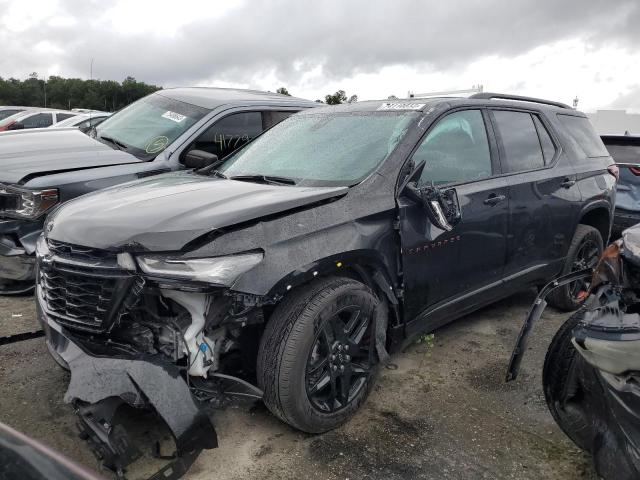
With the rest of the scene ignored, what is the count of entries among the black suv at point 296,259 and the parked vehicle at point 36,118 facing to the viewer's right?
0

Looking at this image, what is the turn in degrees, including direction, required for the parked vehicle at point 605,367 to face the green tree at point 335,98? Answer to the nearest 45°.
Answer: approximately 90° to its right

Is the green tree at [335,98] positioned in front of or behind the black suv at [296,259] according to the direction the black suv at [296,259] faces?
behind

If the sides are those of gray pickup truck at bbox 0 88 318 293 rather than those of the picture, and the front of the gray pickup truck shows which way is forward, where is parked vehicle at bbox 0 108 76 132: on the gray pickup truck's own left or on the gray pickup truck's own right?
on the gray pickup truck's own right

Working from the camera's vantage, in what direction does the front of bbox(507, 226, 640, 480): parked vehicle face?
facing the viewer and to the left of the viewer

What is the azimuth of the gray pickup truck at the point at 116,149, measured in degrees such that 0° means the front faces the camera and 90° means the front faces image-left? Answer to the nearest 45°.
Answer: approximately 45°

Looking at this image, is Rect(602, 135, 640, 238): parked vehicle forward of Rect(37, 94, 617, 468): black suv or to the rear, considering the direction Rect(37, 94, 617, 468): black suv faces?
to the rear
